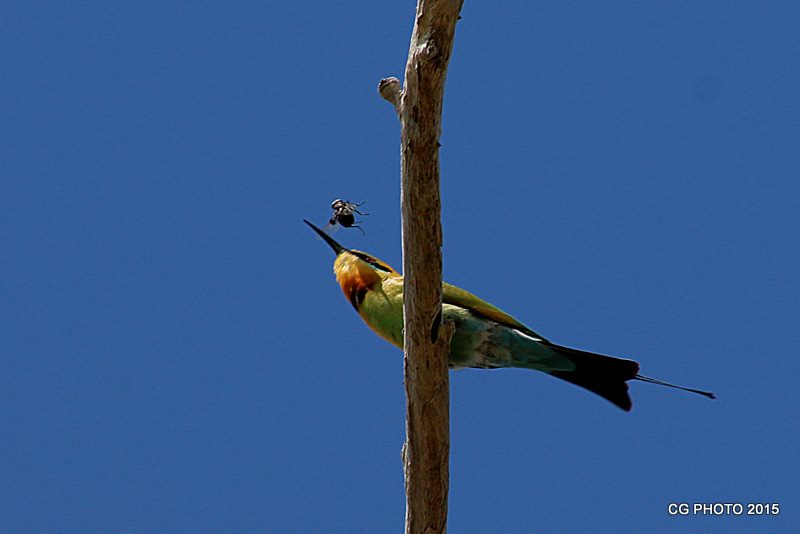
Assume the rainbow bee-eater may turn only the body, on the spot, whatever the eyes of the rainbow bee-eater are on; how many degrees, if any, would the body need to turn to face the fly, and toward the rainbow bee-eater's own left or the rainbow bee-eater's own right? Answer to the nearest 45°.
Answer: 0° — it already faces it

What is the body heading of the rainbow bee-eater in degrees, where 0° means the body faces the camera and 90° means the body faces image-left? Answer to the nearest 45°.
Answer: approximately 90°
